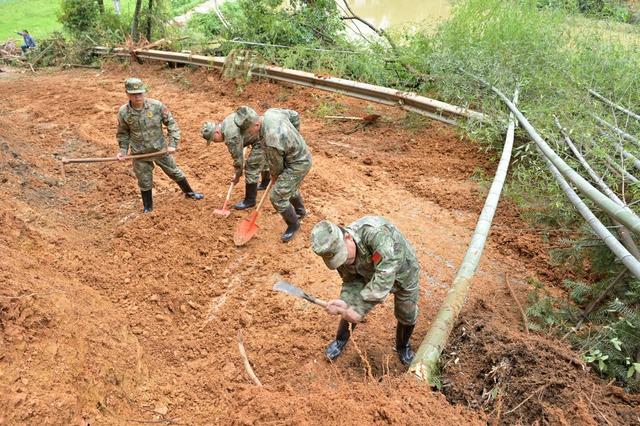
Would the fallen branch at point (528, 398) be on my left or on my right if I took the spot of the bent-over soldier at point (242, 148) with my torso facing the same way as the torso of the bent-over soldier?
on my left

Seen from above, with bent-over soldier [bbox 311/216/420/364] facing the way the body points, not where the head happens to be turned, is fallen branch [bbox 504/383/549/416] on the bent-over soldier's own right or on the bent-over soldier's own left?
on the bent-over soldier's own left

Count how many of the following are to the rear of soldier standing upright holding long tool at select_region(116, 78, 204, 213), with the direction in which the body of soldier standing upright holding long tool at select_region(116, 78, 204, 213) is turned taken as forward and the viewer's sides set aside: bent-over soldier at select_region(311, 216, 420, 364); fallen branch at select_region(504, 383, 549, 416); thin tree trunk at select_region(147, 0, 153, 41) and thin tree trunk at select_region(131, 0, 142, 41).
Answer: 2

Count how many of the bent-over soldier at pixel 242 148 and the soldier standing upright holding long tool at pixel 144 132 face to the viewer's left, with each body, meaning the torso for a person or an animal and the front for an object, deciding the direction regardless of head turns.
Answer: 1

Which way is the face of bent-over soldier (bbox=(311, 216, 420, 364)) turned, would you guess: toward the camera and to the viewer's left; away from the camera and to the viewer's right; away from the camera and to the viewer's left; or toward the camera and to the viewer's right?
toward the camera and to the viewer's left

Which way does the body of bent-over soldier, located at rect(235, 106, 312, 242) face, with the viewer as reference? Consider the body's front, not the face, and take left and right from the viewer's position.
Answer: facing the viewer and to the left of the viewer

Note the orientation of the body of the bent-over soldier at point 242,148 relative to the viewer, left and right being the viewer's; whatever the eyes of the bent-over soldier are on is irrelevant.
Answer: facing to the left of the viewer

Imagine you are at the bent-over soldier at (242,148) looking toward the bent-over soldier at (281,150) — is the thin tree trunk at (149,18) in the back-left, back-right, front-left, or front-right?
back-left

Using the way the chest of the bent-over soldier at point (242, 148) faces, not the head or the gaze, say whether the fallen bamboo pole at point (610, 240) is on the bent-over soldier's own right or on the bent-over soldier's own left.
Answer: on the bent-over soldier's own left

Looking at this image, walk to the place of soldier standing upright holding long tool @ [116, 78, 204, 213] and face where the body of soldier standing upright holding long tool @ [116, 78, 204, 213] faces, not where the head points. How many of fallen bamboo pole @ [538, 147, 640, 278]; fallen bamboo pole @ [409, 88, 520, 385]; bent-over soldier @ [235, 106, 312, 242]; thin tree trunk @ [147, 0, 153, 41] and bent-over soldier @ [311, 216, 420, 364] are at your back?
1

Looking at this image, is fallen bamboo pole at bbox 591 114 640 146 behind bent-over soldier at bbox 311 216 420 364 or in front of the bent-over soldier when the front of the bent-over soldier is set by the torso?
behind

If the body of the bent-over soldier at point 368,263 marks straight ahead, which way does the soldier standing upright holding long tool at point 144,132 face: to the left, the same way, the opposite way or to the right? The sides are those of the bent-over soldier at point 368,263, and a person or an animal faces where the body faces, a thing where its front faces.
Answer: to the left

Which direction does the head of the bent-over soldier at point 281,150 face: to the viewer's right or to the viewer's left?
to the viewer's left
